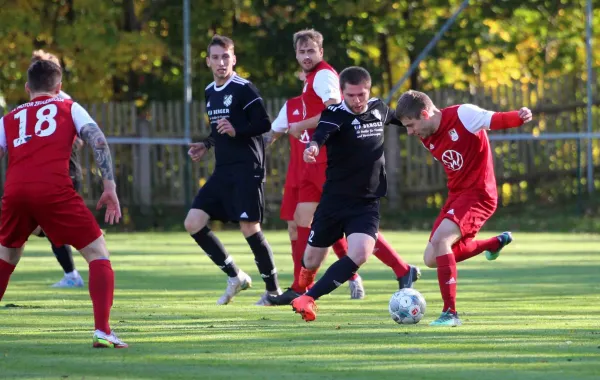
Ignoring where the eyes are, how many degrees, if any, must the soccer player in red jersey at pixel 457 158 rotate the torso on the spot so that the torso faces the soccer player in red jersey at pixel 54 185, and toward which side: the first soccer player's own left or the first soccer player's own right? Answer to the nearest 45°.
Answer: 0° — they already face them

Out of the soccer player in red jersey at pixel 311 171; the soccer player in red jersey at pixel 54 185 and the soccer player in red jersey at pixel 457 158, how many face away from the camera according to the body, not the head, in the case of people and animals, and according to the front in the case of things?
1

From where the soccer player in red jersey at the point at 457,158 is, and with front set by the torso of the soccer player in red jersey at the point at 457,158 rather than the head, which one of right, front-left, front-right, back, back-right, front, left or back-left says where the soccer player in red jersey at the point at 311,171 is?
right

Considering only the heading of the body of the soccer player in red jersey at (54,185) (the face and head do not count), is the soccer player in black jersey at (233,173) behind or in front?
in front

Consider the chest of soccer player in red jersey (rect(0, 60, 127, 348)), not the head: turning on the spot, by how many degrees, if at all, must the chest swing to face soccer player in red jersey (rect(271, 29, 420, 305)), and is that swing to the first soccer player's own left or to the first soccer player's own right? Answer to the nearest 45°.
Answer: approximately 45° to the first soccer player's own right

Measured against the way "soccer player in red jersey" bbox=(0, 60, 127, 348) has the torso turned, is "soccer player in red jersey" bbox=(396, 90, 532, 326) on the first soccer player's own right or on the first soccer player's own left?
on the first soccer player's own right

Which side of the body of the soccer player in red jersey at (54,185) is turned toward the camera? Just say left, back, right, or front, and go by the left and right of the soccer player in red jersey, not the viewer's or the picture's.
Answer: back

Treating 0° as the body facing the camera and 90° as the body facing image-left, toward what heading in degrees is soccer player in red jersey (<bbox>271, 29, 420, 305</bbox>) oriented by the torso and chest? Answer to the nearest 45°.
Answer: approximately 45°

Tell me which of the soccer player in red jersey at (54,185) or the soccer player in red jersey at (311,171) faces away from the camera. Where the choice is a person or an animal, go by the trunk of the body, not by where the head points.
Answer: the soccer player in red jersey at (54,185)

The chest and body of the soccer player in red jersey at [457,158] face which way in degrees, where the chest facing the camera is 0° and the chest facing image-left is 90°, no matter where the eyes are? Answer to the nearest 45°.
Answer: approximately 45°

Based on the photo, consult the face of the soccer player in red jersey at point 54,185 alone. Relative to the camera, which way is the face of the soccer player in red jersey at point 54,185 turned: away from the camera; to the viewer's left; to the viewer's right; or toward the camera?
away from the camera

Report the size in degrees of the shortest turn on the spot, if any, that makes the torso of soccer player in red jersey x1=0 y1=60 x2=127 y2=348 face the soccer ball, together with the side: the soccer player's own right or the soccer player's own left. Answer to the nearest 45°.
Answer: approximately 90° to the soccer player's own right

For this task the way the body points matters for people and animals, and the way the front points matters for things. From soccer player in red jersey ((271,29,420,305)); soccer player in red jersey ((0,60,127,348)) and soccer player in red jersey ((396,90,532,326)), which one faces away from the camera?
soccer player in red jersey ((0,60,127,348))
